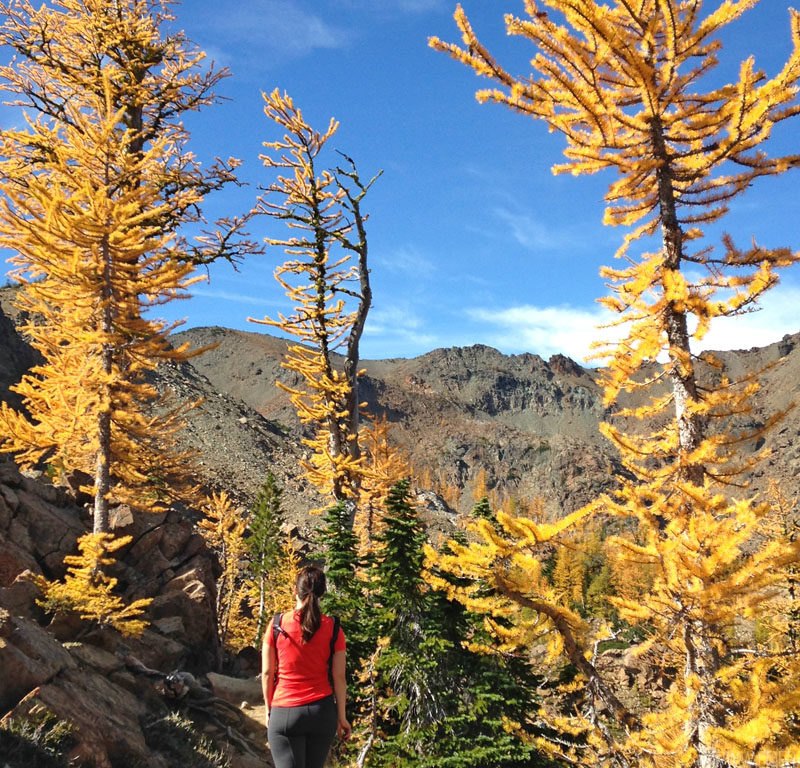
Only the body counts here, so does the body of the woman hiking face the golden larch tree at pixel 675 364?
no

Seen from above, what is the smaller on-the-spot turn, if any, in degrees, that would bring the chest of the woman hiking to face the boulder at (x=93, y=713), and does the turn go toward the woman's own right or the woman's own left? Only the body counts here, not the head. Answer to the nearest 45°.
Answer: approximately 45° to the woman's own left

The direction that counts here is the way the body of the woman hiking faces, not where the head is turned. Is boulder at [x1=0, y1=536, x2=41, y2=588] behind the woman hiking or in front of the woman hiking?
in front

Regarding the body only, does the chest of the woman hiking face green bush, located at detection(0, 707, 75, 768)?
no

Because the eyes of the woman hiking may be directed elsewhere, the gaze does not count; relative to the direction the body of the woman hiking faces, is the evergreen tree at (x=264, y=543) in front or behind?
in front

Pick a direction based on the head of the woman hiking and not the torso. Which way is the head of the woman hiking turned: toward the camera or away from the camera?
away from the camera

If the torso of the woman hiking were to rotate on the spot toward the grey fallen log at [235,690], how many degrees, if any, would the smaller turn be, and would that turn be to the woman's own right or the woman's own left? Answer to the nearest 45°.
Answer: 0° — they already face it

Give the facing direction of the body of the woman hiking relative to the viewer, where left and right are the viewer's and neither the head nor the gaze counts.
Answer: facing away from the viewer

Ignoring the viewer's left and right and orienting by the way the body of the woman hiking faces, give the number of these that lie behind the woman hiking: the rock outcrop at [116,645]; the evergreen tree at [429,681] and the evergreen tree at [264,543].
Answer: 0
